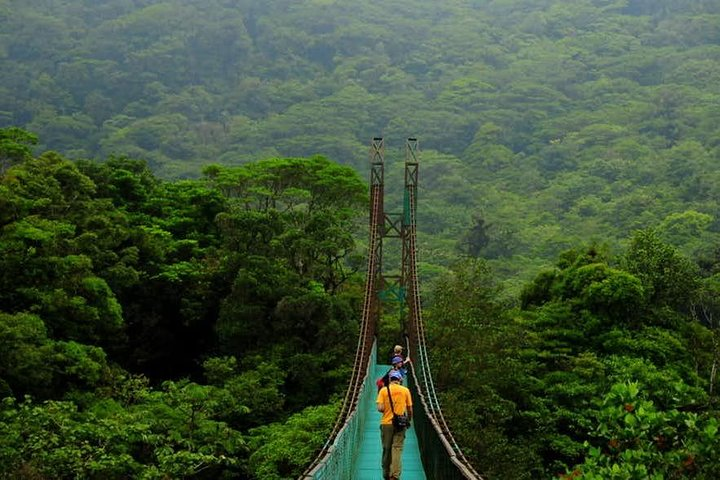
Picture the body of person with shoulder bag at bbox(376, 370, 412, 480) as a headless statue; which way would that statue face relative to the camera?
away from the camera
